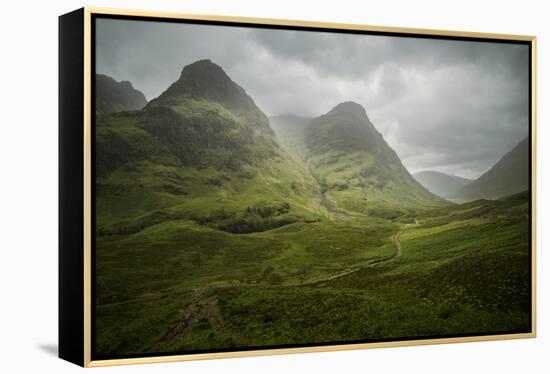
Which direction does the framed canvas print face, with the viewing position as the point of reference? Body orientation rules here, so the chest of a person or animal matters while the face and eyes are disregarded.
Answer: facing the viewer and to the right of the viewer
